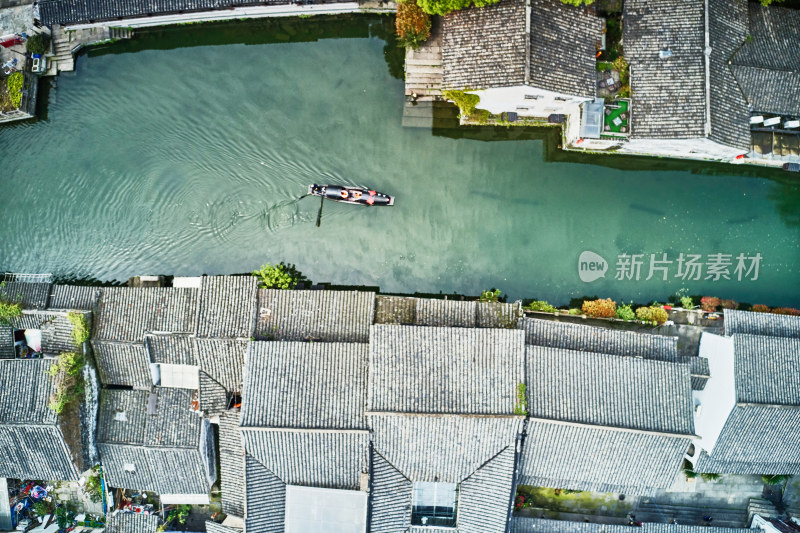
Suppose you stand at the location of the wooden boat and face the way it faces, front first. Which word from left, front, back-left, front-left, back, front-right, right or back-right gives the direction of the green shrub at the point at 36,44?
back

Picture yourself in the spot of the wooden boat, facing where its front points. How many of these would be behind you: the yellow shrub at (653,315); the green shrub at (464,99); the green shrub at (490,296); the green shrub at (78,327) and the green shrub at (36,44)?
2

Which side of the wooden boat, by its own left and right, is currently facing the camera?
right

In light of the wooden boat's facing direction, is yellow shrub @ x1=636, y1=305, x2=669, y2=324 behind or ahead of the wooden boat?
ahead

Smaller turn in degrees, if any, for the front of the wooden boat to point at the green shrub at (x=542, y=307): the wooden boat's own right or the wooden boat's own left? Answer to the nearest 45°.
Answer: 0° — it already faces it

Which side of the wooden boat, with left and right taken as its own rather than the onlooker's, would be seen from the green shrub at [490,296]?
front

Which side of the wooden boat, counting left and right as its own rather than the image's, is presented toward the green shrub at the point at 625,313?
front

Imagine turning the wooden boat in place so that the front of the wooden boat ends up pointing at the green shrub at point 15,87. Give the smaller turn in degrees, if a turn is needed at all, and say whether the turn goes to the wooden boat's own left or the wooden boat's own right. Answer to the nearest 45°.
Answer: approximately 180°

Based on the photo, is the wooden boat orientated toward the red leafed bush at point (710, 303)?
yes

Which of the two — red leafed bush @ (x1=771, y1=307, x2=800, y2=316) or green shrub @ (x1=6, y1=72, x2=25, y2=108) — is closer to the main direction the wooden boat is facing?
the red leafed bush

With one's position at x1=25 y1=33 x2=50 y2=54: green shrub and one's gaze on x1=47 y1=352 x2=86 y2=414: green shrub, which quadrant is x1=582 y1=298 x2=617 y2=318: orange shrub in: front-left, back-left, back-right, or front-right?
front-left

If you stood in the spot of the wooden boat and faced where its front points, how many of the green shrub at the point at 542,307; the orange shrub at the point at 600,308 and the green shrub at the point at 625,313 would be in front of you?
3
